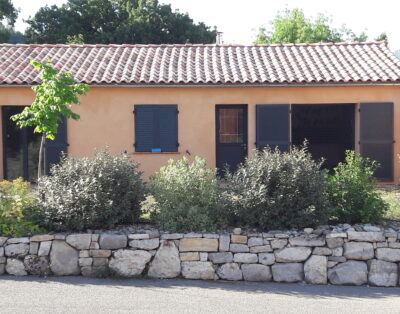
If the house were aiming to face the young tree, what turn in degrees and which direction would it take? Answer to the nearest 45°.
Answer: approximately 45° to its right

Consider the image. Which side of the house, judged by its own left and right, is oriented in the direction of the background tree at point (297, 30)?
back

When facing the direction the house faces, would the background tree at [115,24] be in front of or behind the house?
behind

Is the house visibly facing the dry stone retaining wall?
yes

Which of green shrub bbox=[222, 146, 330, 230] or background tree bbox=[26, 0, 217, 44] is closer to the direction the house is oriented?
the green shrub

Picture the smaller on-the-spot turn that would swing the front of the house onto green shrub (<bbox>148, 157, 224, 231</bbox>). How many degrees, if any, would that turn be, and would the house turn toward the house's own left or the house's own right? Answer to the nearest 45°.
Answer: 0° — it already faces it

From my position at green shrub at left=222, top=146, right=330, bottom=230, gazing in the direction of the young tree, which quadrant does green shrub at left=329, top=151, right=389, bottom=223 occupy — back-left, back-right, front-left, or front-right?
back-right

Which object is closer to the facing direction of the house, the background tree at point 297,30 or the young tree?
the young tree

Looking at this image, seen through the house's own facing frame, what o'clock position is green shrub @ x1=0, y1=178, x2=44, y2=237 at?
The green shrub is roughly at 1 o'clock from the house.

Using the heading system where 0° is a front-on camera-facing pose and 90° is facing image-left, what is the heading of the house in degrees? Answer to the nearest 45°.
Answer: approximately 0°
